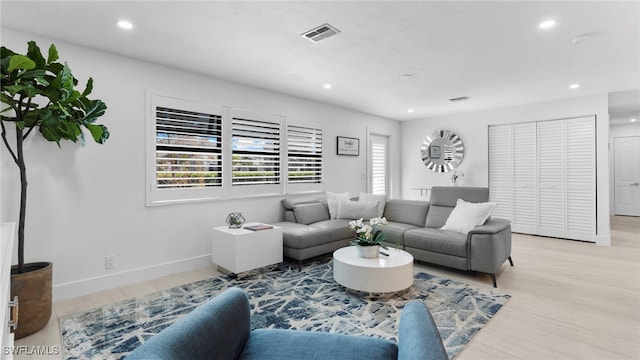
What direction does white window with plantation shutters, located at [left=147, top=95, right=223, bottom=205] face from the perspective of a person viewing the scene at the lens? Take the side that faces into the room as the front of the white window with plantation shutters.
facing the viewer and to the right of the viewer

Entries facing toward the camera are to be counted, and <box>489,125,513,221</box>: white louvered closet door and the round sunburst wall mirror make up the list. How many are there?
2

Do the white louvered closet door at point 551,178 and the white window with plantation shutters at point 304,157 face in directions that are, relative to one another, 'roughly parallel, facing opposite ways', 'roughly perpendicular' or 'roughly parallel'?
roughly perpendicular

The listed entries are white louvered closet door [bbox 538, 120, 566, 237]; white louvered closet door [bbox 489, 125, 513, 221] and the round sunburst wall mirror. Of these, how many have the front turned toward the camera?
3

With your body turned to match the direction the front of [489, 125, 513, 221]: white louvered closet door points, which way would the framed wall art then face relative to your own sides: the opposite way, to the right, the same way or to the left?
to the left

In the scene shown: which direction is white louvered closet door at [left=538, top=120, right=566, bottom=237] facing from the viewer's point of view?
toward the camera

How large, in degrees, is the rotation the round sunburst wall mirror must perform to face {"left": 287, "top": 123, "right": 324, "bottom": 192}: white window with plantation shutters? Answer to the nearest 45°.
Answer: approximately 45° to its right

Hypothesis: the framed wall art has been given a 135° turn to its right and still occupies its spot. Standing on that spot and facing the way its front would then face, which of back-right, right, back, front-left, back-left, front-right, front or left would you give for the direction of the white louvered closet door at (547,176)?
back

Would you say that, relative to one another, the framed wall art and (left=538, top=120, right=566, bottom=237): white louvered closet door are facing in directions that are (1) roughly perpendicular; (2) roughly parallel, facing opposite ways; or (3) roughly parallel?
roughly perpendicular

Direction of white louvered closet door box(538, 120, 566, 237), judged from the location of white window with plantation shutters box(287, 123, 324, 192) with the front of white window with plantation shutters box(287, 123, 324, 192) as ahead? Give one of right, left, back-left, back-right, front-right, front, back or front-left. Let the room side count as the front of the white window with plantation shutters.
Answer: front-left

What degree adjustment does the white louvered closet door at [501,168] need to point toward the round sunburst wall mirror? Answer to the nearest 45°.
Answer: approximately 90° to its right

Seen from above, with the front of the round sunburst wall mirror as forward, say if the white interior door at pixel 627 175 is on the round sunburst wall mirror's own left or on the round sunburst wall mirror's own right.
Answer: on the round sunburst wall mirror's own left

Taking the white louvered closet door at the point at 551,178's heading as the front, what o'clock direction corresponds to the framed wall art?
The framed wall art is roughly at 2 o'clock from the white louvered closet door.

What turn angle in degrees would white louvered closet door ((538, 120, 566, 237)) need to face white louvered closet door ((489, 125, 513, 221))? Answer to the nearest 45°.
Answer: approximately 90° to its right

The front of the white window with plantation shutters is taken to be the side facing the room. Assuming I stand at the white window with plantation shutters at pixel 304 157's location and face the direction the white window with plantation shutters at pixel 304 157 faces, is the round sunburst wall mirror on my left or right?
on my left

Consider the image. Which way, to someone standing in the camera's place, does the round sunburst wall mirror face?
facing the viewer
